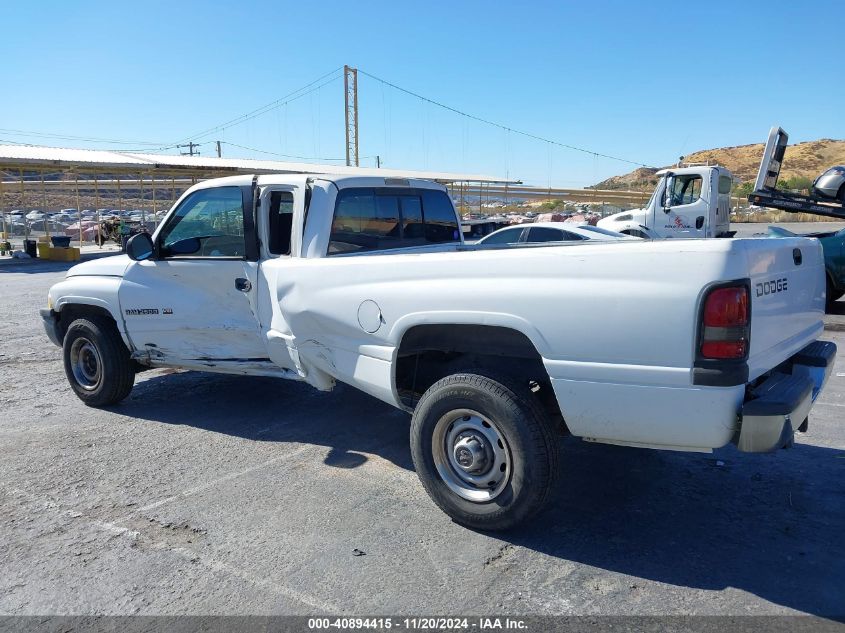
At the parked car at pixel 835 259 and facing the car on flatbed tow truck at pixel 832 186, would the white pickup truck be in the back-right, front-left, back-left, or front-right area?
back-left

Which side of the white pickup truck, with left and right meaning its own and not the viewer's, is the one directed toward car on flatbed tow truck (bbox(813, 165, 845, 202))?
right

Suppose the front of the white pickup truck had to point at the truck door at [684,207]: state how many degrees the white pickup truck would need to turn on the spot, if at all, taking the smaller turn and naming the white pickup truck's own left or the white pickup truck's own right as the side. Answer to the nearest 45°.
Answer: approximately 90° to the white pickup truck's own right

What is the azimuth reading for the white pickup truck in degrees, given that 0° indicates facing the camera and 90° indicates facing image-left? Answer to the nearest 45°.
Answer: approximately 135°

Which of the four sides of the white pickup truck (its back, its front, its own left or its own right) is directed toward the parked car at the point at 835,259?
right

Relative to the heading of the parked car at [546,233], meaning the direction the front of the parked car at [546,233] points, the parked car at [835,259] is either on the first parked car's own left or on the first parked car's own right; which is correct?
on the first parked car's own right
